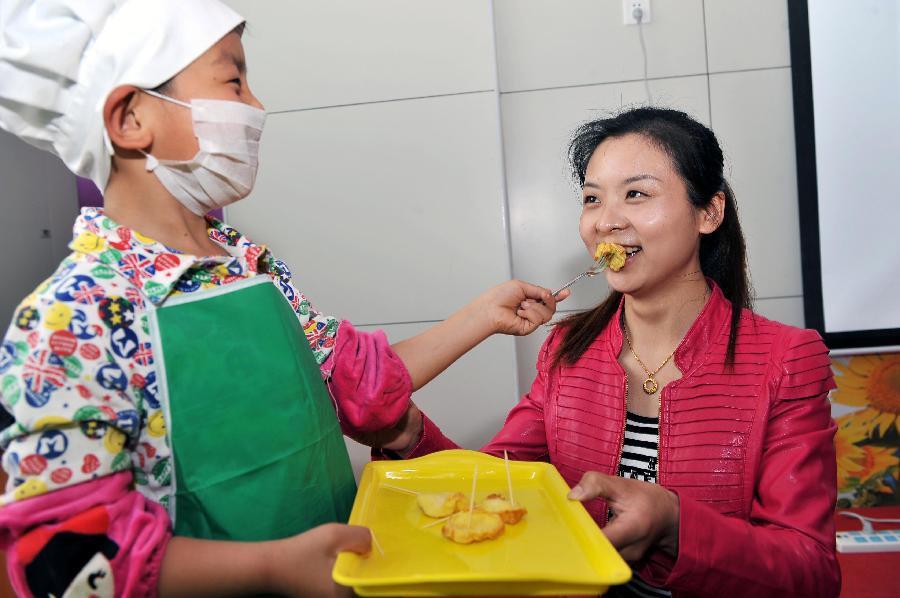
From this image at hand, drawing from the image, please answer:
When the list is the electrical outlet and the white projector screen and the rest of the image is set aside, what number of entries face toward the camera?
2

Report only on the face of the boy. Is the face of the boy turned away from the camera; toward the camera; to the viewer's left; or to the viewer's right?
to the viewer's right

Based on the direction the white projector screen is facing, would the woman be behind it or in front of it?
in front

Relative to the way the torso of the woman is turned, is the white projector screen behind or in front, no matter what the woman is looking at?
behind

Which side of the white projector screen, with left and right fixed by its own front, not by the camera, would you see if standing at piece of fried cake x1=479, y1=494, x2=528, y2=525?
front

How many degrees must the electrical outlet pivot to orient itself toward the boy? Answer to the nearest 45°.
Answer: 0° — it already faces them

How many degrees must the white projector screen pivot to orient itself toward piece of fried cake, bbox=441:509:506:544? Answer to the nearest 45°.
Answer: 0° — it already faces it

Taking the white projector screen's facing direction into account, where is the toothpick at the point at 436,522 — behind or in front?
in front

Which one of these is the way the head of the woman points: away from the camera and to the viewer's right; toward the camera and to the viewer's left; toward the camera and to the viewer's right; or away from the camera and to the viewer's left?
toward the camera and to the viewer's left

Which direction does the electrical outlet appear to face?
toward the camera

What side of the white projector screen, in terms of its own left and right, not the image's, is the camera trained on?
front

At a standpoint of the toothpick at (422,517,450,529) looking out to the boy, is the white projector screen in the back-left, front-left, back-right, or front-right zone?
back-right

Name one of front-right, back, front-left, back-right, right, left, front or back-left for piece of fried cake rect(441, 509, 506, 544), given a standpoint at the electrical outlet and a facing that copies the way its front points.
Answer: front

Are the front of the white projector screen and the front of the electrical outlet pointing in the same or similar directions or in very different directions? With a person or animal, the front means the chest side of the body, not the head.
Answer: same or similar directions
